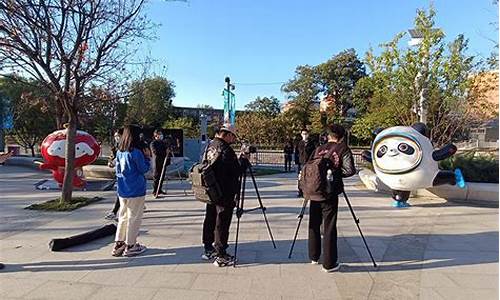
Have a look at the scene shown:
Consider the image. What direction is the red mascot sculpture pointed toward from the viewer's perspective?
toward the camera

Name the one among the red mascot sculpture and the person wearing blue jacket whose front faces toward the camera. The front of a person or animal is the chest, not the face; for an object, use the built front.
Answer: the red mascot sculpture

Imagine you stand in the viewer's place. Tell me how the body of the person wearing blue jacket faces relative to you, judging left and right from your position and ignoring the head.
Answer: facing away from the viewer and to the right of the viewer

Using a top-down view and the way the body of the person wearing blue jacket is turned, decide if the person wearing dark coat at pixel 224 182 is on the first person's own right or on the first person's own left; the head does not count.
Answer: on the first person's own right

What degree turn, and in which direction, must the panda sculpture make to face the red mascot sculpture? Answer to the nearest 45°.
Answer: approximately 45° to its right

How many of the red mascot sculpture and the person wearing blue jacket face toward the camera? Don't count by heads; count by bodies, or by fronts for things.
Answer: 1

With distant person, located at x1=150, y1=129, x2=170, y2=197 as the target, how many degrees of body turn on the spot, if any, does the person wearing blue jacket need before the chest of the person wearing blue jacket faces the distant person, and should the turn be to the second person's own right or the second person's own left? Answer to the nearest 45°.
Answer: approximately 45° to the second person's own left

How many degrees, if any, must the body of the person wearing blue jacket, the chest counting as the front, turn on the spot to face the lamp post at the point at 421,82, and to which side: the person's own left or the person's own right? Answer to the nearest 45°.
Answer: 0° — they already face it

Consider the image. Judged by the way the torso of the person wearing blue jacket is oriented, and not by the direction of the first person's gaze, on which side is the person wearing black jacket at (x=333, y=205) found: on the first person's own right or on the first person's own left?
on the first person's own right

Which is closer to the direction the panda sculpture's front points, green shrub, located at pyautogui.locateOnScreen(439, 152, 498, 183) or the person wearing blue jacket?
the person wearing blue jacket

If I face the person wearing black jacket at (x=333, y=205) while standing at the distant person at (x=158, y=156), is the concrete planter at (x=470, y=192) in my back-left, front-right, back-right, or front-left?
front-left
